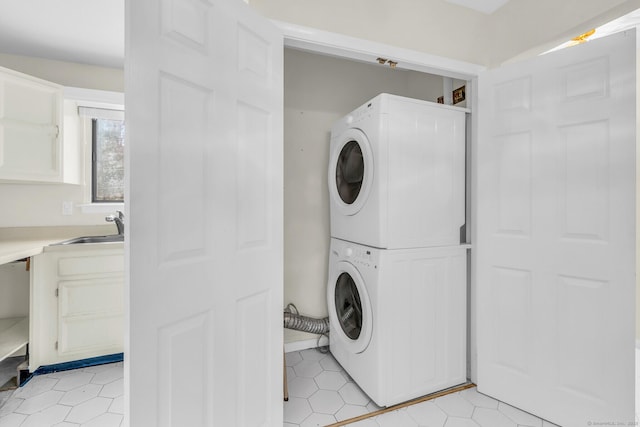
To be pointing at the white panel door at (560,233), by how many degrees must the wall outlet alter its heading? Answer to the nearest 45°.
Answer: approximately 45° to its left

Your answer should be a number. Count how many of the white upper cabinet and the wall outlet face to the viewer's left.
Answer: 0

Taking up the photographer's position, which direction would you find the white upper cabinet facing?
facing the viewer and to the right of the viewer

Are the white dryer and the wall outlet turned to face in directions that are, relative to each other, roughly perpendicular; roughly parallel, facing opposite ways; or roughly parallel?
roughly perpendicular

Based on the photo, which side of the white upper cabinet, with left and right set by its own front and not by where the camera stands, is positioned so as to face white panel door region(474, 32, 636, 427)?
front

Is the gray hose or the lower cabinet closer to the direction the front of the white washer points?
the lower cabinet

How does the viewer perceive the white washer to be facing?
facing the viewer and to the left of the viewer

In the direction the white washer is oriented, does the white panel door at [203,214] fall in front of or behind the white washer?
in front

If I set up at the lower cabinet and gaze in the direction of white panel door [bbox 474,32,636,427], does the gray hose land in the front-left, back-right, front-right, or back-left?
front-left

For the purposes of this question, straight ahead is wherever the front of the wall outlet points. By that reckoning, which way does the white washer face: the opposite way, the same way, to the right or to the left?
to the right

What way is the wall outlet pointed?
toward the camera

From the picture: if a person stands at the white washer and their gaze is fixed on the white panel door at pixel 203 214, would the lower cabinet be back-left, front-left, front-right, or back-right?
front-right

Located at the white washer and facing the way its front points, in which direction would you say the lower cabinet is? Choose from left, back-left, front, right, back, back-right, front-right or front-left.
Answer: front-right

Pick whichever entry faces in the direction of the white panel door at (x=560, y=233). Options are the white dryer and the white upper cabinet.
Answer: the white upper cabinet
